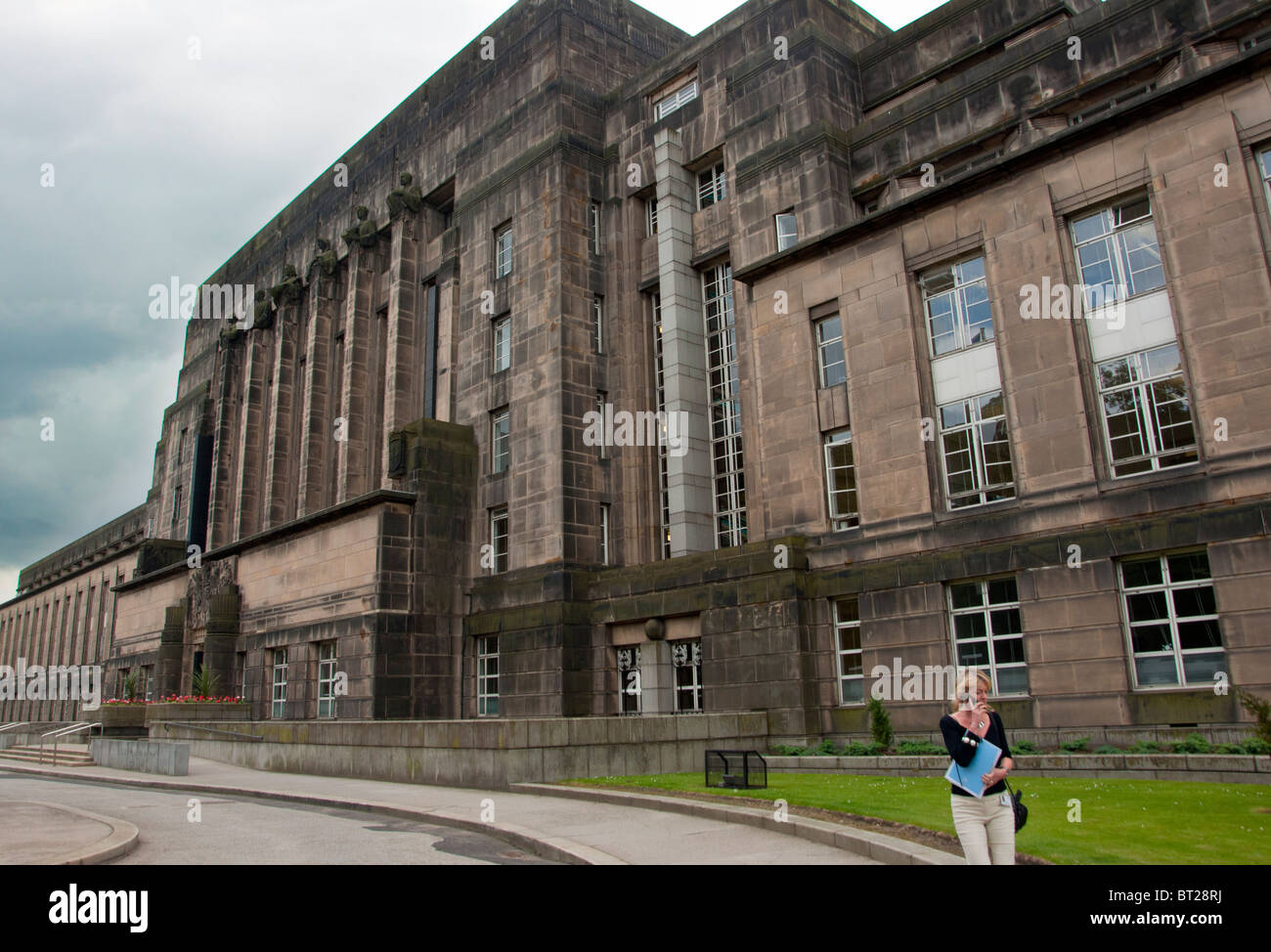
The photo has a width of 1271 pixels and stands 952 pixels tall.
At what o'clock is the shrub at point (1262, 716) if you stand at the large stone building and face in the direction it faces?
The shrub is roughly at 10 o'clock from the large stone building.

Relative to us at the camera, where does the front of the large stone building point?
facing the viewer and to the left of the viewer

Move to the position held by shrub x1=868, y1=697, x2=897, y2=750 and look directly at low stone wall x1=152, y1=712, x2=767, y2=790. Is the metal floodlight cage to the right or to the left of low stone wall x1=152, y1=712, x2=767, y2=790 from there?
left

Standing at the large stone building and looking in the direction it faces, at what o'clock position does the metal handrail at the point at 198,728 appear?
The metal handrail is roughly at 2 o'clock from the large stone building.

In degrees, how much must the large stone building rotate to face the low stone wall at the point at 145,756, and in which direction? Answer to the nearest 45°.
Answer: approximately 45° to its right

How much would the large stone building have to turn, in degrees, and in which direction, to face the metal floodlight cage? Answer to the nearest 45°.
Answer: approximately 45° to its left

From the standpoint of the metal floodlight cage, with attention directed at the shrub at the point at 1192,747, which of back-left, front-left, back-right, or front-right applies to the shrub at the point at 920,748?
front-left

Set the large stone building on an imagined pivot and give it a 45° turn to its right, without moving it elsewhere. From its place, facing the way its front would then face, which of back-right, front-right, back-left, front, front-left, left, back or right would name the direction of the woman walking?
left

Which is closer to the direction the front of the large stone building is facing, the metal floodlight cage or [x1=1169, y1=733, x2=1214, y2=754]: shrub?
the metal floodlight cage

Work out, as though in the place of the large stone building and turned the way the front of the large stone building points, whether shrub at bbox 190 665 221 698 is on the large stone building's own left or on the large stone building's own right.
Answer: on the large stone building's own right

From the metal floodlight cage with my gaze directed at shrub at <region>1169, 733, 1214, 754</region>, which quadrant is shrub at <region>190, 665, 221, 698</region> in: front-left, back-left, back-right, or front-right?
back-left

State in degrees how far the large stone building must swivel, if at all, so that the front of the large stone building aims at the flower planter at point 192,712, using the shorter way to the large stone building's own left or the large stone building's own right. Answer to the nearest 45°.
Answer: approximately 90° to the large stone building's own right

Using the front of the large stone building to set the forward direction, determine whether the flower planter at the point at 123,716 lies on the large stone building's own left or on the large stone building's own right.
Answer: on the large stone building's own right
